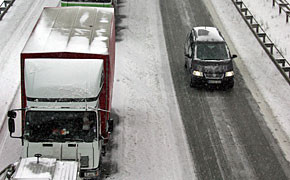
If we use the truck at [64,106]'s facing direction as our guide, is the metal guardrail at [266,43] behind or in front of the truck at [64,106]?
behind

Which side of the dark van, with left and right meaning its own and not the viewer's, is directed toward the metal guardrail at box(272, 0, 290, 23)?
back

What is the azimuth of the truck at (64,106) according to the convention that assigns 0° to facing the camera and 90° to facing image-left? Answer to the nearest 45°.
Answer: approximately 0°

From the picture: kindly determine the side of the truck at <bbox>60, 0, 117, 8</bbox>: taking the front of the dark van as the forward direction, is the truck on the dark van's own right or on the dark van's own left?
on the dark van's own right

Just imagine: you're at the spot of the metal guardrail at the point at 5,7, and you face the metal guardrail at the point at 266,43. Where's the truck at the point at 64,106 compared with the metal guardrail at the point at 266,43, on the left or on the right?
right

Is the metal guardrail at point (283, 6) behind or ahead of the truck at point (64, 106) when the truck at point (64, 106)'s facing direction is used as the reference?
behind

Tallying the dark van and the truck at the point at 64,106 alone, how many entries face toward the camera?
2

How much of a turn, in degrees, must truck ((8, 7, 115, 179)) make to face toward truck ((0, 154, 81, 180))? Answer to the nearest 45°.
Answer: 0° — it already faces it

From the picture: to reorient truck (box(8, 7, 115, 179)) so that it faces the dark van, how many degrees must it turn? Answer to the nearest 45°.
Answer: approximately 135° to its left
